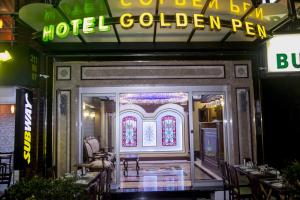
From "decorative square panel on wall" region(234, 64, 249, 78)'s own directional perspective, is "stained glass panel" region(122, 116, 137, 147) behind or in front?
behind

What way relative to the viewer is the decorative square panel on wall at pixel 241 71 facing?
toward the camera

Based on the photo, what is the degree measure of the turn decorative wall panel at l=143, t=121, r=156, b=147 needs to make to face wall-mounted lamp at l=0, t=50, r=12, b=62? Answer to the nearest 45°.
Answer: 0° — it already faces it

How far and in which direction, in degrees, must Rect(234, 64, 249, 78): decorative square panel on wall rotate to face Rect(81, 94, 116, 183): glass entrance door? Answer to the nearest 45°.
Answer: approximately 135° to its right

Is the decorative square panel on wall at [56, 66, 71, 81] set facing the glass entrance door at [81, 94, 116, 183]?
no

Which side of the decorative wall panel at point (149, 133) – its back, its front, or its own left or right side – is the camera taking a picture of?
front

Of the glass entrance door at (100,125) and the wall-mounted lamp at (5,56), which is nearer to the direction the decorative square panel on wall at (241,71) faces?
the wall-mounted lamp

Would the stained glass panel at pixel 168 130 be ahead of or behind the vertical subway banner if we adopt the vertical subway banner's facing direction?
behind

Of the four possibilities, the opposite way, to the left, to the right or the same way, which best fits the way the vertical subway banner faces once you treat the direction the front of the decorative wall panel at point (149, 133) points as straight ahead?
the same way

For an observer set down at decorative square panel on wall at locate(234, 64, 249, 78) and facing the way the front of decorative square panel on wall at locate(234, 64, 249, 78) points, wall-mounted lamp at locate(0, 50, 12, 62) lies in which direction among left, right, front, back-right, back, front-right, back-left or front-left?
front-right

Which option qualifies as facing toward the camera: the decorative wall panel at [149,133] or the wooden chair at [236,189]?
the decorative wall panel

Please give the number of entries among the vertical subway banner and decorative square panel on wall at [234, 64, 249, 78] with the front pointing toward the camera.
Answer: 2

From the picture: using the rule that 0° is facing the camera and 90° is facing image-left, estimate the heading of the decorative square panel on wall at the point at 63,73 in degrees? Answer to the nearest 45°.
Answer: approximately 0°

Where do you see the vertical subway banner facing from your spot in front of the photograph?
facing the viewer

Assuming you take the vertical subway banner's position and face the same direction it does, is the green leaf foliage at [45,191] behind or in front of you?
in front

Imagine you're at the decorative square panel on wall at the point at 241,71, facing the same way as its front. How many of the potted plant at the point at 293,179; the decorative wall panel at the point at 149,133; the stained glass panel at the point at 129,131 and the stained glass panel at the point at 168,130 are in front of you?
1

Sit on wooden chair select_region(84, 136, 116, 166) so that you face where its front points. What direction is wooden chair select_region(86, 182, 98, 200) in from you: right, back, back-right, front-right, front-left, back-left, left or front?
front-right

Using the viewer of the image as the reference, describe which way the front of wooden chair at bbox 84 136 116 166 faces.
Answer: facing the viewer and to the right of the viewer

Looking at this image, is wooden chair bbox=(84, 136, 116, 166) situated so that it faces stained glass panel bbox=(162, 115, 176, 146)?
no

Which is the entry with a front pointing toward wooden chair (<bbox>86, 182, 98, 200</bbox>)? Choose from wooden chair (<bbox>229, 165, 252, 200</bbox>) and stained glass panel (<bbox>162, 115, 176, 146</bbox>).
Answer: the stained glass panel

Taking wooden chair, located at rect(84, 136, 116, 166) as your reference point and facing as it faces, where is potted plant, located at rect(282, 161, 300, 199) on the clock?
The potted plant is roughly at 1 o'clock from the wooden chair.
